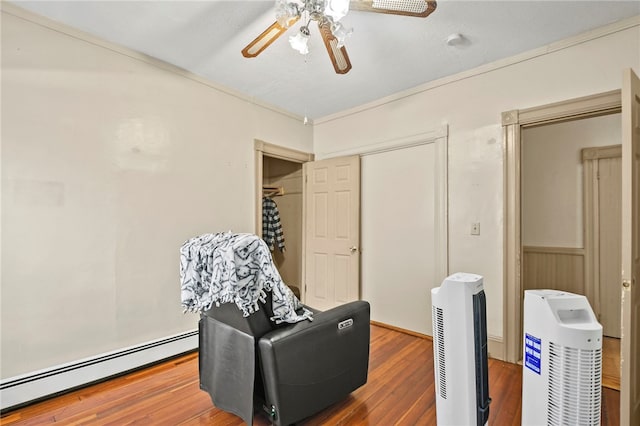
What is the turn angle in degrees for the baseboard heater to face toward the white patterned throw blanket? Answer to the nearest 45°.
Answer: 0° — it already faces it

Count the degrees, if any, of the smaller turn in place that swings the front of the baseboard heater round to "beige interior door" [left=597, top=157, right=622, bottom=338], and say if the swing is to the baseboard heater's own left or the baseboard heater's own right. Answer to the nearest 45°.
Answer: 0° — it already faces it

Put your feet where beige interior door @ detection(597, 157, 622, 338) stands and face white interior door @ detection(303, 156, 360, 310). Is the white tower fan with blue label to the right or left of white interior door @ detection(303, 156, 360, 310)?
left

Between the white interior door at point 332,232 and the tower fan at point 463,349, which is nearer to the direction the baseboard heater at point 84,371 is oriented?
the tower fan

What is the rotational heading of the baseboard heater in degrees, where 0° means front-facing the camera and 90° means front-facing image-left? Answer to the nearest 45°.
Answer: approximately 315°

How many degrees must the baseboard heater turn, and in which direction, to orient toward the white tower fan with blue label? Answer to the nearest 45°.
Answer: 0° — it already faces it
